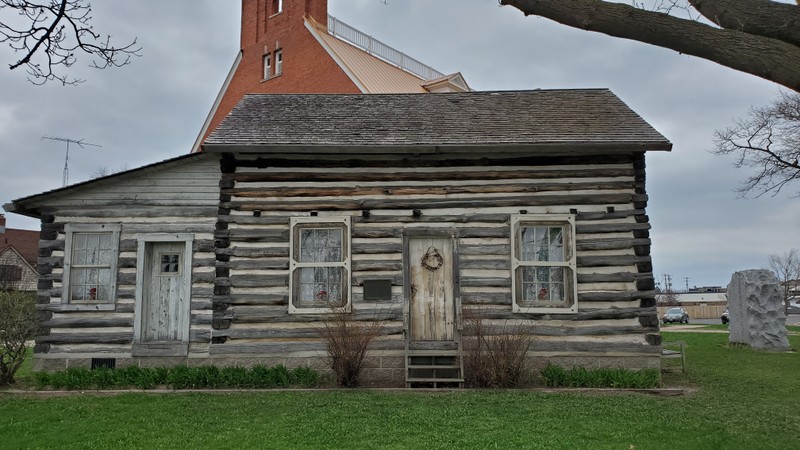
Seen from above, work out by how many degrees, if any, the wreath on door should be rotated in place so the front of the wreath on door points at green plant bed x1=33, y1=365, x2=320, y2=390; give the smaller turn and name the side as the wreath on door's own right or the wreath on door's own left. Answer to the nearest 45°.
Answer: approximately 90° to the wreath on door's own right

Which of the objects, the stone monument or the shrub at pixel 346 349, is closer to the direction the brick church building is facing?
the shrub

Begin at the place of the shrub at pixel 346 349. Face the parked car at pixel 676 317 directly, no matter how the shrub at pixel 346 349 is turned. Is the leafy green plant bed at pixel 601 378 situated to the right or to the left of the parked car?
right

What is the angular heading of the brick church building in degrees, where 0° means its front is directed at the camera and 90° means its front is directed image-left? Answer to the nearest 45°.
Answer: approximately 45°

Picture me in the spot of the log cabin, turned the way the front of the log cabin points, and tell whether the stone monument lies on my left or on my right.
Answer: on my left

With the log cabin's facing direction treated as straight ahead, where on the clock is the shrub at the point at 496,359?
The shrub is roughly at 10 o'clock from the log cabin.

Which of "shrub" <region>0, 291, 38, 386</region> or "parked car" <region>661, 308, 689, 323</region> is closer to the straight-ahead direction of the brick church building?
the shrub

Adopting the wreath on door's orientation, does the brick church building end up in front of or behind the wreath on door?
behind
